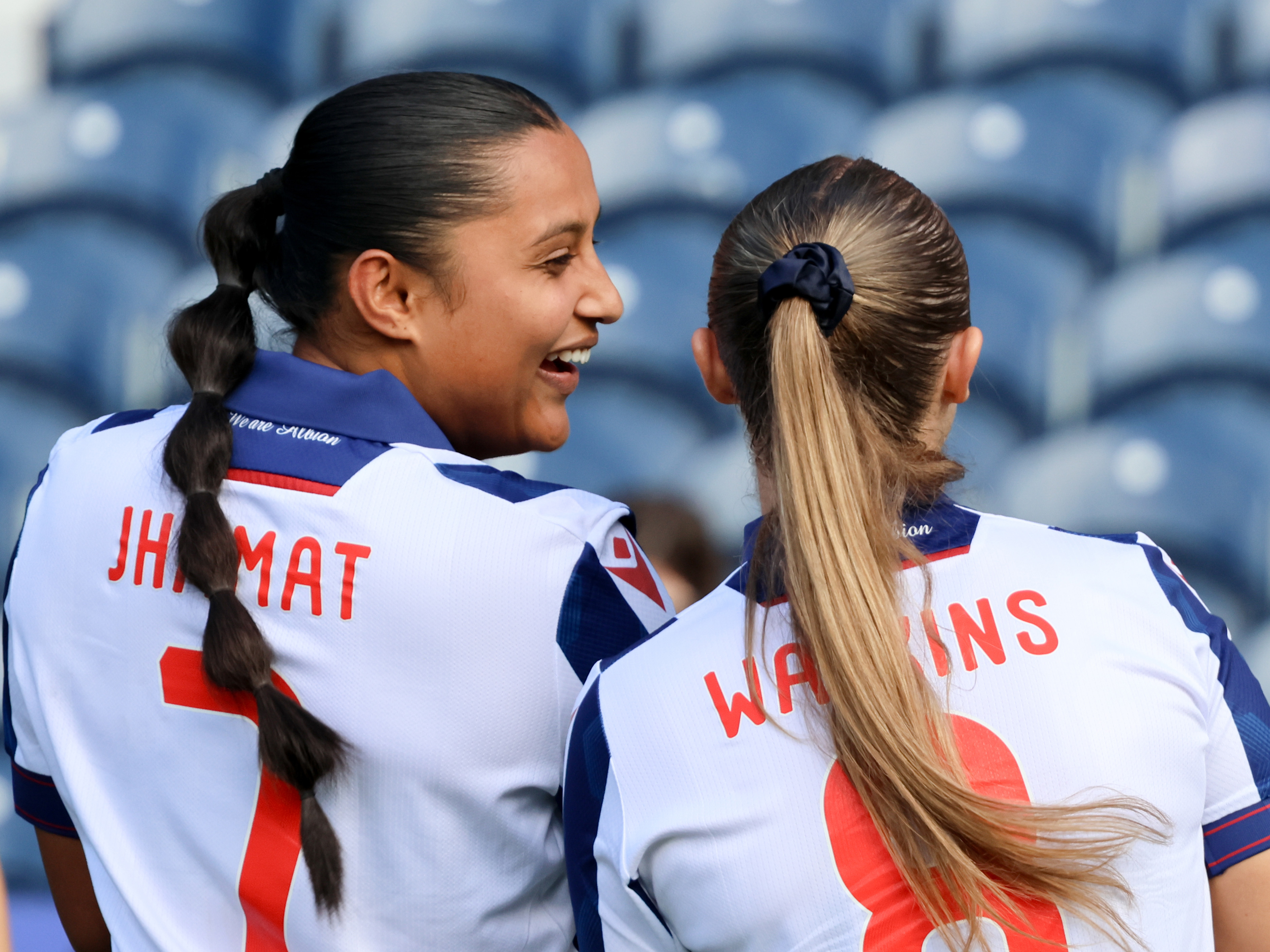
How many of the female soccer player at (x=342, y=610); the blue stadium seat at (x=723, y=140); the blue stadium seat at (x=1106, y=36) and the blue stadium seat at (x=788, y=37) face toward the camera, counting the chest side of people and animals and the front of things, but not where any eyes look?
3

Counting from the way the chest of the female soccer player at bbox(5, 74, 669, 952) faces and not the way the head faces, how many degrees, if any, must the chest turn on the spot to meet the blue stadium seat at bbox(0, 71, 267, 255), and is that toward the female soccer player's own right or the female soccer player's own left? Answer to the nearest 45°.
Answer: approximately 45° to the female soccer player's own left

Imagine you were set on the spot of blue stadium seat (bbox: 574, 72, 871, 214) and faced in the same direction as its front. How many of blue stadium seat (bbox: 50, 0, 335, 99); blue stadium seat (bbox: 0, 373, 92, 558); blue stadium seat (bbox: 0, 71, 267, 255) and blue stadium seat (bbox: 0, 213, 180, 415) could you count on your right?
4

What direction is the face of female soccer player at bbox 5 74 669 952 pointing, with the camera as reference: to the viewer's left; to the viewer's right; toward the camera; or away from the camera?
to the viewer's right

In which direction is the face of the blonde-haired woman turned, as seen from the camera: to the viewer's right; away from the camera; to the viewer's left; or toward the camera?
away from the camera

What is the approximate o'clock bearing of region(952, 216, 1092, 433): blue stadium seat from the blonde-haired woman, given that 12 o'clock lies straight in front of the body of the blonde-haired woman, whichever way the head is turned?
The blue stadium seat is roughly at 12 o'clock from the blonde-haired woman.

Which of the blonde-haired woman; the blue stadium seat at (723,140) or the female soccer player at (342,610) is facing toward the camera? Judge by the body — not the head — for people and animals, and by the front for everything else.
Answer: the blue stadium seat

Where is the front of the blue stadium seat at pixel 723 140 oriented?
toward the camera

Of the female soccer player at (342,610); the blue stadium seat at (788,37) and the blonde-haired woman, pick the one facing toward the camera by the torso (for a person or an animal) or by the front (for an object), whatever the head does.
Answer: the blue stadium seat

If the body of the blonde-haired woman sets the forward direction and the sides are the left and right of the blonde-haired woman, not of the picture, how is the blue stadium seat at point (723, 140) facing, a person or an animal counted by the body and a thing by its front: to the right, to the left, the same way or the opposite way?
the opposite way

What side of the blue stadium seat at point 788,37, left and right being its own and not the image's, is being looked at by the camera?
front

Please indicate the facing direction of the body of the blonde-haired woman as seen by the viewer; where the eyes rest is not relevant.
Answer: away from the camera
